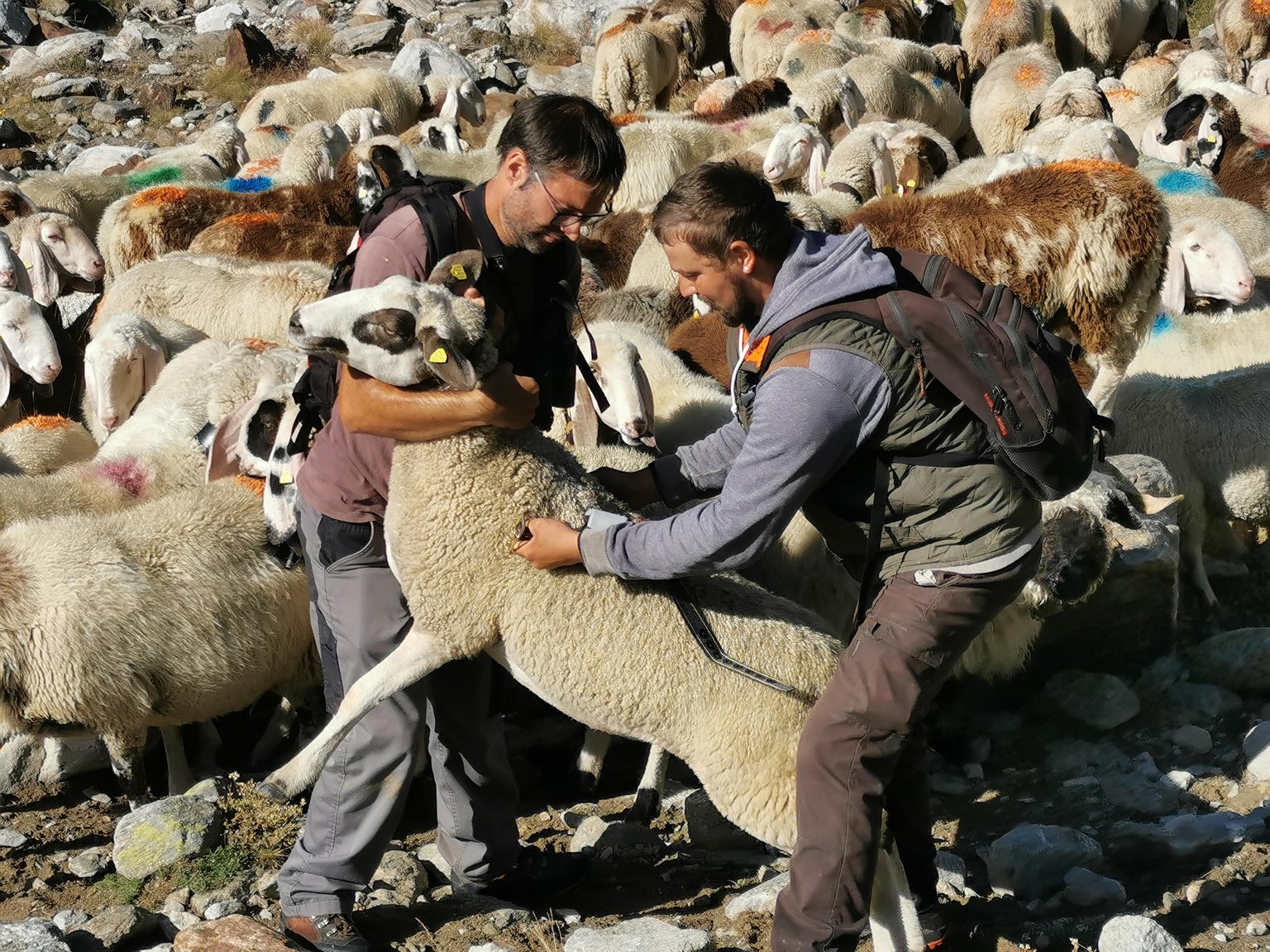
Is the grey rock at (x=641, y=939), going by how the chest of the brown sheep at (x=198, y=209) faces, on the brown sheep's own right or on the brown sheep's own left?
on the brown sheep's own right

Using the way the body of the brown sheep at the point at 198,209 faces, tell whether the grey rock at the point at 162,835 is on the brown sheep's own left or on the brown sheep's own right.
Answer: on the brown sheep's own right

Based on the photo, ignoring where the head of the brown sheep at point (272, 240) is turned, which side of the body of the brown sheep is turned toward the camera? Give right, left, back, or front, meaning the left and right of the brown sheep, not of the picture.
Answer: right

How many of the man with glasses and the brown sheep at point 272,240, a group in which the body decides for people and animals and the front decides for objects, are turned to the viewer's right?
2

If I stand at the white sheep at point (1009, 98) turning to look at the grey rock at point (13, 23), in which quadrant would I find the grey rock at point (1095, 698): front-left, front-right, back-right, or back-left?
back-left

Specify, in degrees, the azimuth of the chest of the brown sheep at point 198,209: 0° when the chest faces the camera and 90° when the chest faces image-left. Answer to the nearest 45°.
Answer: approximately 270°

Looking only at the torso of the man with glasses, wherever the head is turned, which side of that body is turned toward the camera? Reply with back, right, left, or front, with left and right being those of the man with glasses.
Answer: right

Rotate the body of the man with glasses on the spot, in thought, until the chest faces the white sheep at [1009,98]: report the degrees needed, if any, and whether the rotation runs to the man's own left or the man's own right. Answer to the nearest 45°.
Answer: approximately 45° to the man's own left

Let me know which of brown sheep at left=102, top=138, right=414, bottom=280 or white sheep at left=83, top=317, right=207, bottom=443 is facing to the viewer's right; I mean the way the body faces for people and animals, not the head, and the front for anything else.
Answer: the brown sheep
